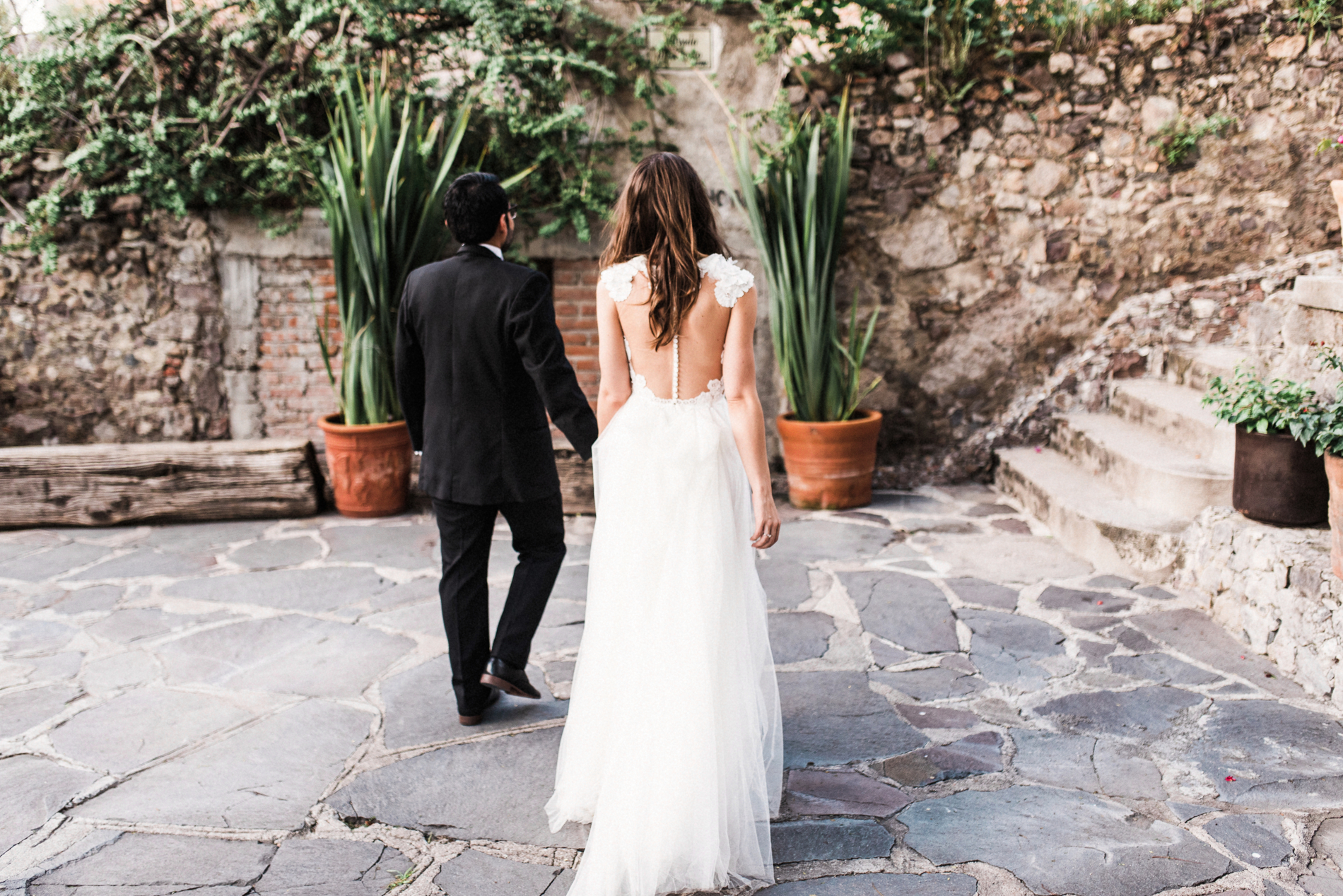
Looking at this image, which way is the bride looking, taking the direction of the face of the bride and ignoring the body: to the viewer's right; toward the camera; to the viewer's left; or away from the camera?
away from the camera

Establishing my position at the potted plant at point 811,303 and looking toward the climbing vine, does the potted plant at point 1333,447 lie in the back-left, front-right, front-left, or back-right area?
back-left

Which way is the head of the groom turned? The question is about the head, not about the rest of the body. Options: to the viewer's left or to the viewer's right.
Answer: to the viewer's right

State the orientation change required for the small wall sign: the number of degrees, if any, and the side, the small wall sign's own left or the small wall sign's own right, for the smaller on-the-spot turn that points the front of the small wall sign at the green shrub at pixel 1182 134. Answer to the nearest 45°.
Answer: approximately 90° to the small wall sign's own left

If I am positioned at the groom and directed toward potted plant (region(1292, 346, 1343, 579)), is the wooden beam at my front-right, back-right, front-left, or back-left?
back-left

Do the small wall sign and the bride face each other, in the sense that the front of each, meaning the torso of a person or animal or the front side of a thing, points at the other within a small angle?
yes

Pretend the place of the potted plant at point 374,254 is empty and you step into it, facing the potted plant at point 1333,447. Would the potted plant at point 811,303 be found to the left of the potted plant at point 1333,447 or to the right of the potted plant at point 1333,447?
left

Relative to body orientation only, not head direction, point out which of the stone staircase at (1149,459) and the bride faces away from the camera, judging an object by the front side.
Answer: the bride

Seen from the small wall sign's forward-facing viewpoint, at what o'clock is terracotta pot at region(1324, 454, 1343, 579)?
The terracotta pot is roughly at 11 o'clock from the small wall sign.

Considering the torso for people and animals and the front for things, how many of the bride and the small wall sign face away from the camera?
1

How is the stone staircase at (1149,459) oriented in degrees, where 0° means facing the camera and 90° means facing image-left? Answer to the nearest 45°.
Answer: approximately 45°

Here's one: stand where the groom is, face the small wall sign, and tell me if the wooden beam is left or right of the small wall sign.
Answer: left

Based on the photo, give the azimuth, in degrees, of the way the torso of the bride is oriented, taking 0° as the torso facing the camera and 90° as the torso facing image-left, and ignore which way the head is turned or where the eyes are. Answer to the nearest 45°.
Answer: approximately 180°
